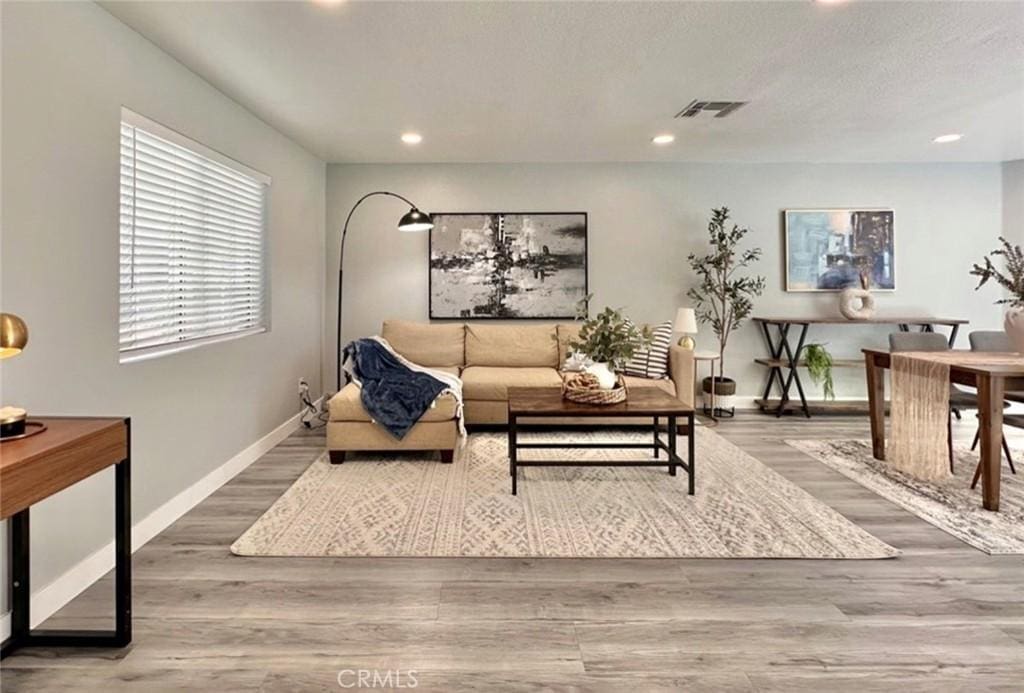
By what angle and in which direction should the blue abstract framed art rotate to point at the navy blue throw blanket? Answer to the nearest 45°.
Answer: approximately 45° to its right

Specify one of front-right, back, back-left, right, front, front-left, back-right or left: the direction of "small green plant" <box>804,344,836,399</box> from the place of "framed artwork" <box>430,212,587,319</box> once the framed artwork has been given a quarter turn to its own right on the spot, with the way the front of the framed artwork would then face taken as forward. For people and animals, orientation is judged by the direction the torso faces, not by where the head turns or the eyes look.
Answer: back

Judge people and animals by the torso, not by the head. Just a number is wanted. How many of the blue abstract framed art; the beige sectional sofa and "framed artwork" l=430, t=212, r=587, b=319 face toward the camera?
3

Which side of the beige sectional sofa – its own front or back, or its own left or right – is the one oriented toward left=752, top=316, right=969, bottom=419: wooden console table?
left

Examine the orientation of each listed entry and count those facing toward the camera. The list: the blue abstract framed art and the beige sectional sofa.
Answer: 2

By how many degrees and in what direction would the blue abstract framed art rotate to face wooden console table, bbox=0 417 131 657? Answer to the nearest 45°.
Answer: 0° — it already faces it
